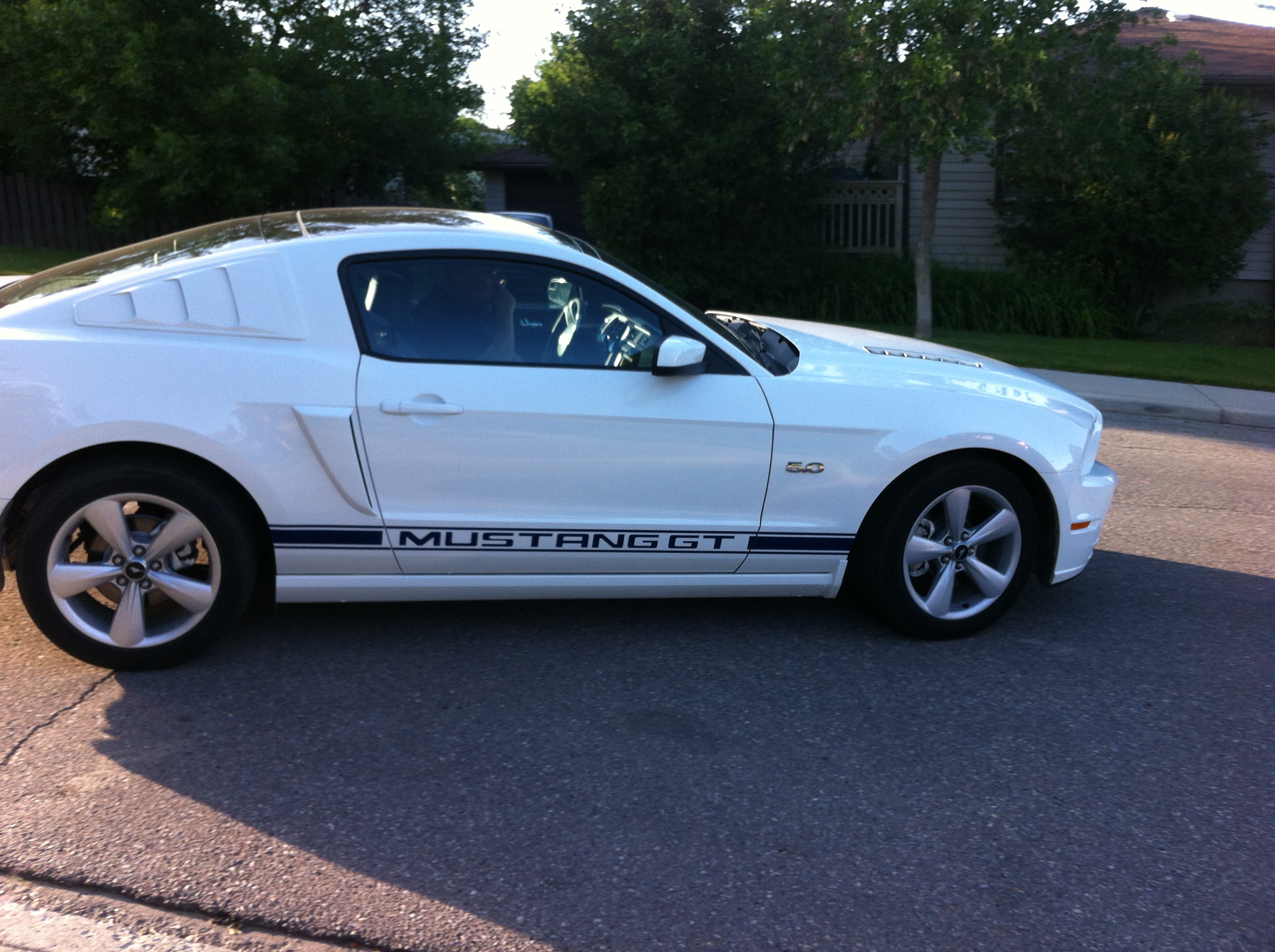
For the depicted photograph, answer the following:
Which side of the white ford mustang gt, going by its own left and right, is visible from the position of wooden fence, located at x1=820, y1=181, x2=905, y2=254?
left

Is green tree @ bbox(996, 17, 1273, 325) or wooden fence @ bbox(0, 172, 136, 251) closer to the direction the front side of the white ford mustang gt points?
the green tree

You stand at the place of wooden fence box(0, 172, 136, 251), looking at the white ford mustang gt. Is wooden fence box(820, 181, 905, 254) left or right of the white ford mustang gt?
left

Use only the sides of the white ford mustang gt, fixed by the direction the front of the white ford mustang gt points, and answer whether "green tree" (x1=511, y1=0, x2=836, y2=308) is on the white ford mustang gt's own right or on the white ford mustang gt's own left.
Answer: on the white ford mustang gt's own left

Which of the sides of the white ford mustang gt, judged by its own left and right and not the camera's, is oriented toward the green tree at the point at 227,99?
left

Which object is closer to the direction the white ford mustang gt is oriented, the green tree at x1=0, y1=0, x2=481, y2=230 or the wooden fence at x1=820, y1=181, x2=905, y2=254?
the wooden fence

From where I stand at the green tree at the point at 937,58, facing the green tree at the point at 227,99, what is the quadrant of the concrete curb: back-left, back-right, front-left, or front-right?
back-left

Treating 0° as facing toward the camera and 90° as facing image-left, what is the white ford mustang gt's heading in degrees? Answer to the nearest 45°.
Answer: approximately 270°

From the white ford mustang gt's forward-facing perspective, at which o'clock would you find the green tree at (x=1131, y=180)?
The green tree is roughly at 10 o'clock from the white ford mustang gt.

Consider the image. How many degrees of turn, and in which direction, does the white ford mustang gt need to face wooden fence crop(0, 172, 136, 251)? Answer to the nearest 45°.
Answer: approximately 135° to its left
